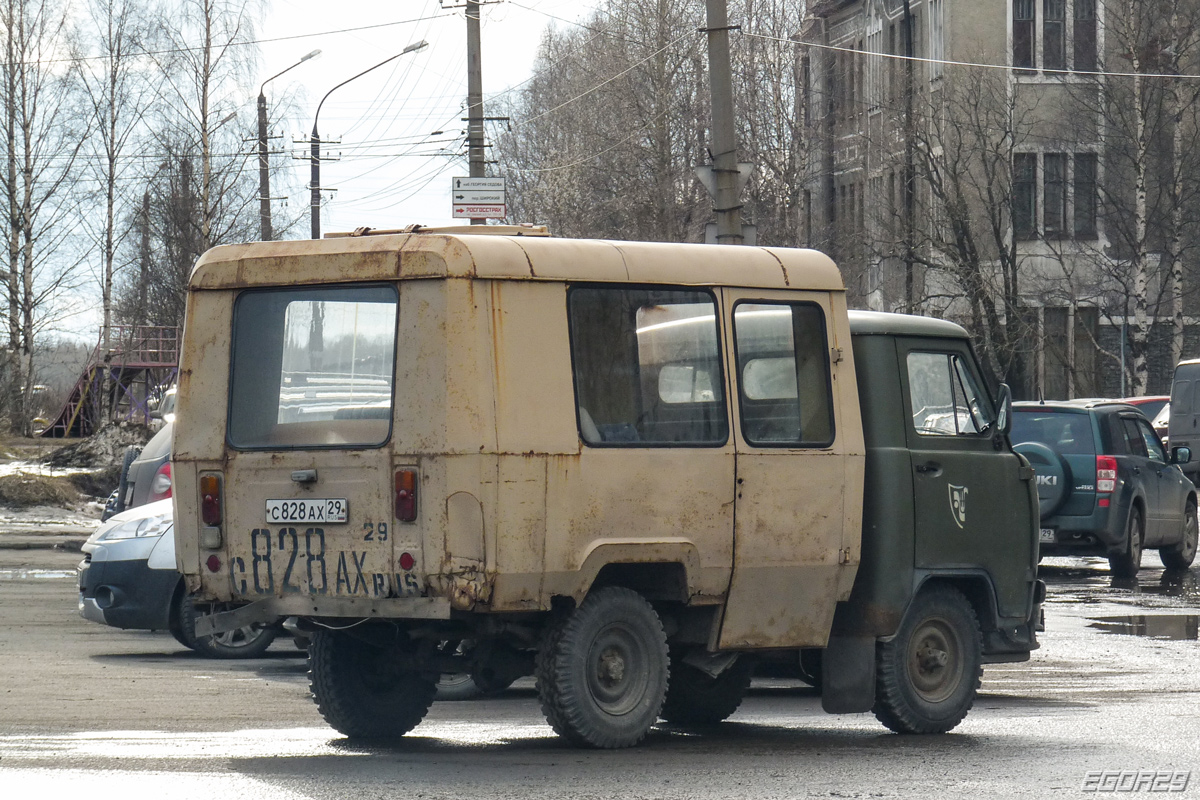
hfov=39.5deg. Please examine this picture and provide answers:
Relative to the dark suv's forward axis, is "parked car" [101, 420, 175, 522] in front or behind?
behind

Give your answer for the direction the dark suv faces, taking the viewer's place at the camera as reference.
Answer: facing away from the viewer and to the right of the viewer

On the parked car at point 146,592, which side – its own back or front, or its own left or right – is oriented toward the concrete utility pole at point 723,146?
back

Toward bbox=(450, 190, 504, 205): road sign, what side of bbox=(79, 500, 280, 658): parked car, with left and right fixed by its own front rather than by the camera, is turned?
back

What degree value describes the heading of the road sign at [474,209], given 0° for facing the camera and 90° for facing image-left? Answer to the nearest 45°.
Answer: approximately 0°

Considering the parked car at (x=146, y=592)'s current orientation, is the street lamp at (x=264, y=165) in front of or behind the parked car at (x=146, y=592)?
behind

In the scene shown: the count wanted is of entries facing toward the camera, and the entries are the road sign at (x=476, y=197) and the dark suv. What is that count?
1
